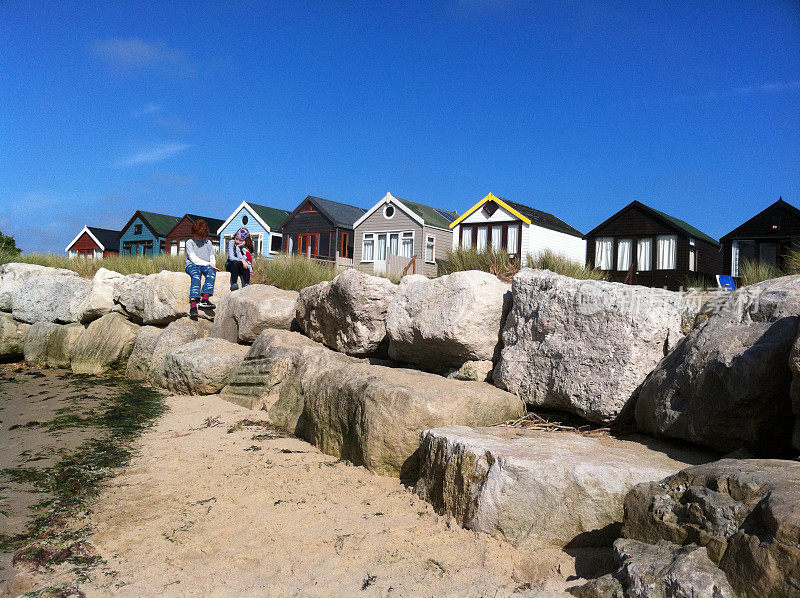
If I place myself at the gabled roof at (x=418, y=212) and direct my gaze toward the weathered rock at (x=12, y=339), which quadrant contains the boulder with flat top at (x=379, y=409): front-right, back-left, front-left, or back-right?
front-left

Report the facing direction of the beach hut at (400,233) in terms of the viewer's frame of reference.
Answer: facing the viewer and to the left of the viewer

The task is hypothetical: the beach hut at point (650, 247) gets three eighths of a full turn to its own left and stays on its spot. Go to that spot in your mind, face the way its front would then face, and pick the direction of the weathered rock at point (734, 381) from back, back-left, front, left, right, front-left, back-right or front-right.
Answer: right

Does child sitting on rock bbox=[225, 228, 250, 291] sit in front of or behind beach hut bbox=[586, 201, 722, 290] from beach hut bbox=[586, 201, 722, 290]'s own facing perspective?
in front

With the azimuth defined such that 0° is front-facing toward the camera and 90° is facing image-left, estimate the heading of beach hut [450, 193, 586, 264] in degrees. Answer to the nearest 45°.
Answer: approximately 45°

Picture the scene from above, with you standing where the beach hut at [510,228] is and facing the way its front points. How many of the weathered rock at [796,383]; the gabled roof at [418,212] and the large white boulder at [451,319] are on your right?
1

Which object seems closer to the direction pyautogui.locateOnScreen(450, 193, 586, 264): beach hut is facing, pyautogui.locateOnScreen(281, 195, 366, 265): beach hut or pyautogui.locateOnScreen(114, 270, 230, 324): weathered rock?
the weathered rock

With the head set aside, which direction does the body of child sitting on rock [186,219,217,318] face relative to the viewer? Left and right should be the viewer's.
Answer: facing the viewer

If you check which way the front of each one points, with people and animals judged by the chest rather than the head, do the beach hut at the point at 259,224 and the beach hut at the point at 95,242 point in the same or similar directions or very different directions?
same or similar directions

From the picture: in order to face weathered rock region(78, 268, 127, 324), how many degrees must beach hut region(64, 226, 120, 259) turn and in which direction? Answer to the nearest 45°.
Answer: approximately 45° to its left

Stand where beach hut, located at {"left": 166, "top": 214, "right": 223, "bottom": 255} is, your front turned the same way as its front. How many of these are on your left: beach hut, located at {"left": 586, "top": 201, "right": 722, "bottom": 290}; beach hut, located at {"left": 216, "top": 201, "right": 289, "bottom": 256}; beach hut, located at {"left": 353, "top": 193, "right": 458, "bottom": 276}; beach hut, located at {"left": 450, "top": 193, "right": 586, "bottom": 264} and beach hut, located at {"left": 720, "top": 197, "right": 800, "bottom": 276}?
5

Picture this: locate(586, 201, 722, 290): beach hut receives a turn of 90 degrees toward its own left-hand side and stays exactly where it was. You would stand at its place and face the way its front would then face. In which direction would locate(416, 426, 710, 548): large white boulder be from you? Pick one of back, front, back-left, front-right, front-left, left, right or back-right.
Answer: front-right

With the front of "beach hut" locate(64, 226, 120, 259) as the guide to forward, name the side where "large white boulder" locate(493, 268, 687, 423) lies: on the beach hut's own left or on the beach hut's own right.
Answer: on the beach hut's own left

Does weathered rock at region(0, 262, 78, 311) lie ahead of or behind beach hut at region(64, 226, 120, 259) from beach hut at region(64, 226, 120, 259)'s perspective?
ahead

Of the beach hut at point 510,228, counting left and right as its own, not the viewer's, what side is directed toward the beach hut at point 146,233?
right
